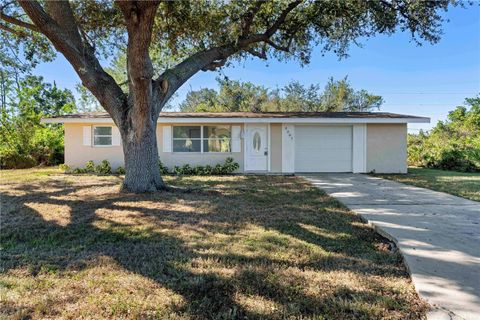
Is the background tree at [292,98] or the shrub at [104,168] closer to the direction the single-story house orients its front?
the shrub

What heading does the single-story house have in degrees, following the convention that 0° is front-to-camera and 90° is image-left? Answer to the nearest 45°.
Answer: approximately 0°

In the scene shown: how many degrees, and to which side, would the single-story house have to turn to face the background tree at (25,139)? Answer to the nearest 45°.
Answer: approximately 90° to its right

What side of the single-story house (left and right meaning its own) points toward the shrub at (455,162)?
left

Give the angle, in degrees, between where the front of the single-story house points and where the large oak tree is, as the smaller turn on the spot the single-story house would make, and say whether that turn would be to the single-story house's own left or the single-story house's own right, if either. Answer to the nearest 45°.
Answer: approximately 45° to the single-story house's own right

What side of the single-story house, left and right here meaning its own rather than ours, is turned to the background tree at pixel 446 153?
left

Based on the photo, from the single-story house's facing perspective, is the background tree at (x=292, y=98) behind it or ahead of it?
behind

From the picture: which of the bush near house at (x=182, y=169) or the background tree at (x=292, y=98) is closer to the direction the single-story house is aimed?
the bush near house

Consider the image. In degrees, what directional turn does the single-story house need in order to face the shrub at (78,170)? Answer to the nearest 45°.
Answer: approximately 90° to its right

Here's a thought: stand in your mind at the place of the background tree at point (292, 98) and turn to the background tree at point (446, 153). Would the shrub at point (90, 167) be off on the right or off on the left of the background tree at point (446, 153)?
right
